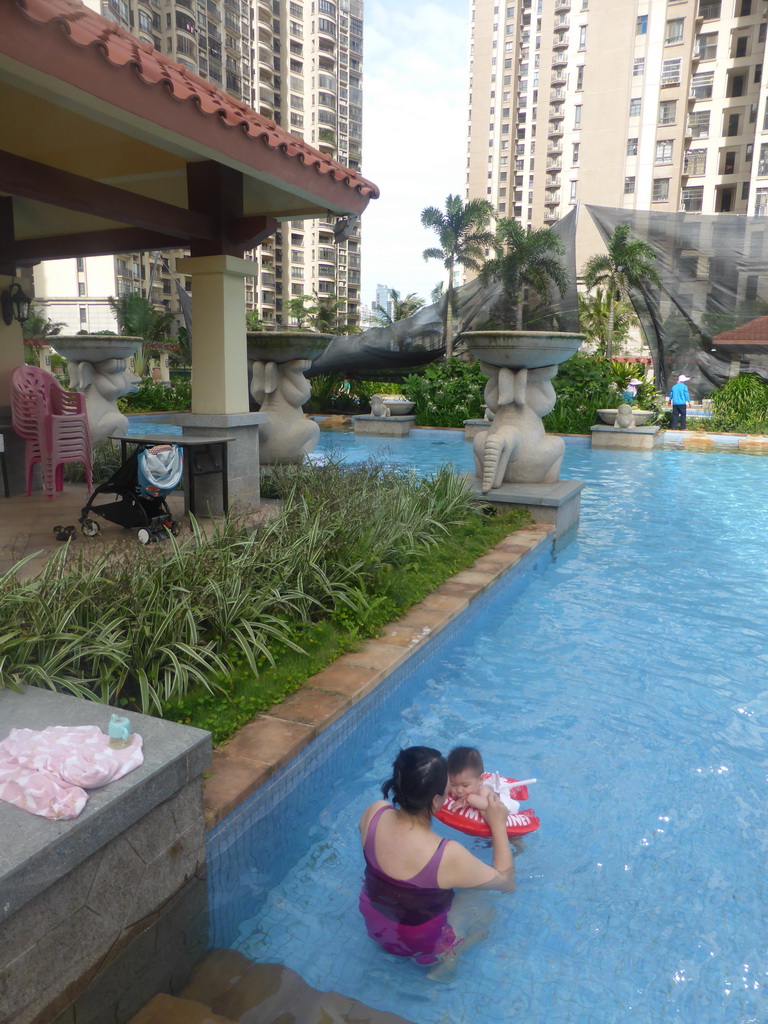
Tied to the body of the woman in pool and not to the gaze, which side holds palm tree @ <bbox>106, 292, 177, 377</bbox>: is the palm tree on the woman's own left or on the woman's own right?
on the woman's own left

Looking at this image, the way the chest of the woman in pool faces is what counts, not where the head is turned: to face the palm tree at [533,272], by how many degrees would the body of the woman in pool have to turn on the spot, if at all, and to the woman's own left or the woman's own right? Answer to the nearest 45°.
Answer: approximately 45° to the woman's own left

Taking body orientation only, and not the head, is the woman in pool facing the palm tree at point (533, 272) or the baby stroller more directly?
the palm tree

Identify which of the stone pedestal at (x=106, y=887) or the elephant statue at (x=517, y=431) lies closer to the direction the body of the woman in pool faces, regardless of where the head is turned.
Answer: the elephant statue

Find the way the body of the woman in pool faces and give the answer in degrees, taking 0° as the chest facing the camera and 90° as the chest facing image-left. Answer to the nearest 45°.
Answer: approximately 225°

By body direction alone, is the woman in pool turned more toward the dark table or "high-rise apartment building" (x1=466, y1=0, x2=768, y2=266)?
the high-rise apartment building

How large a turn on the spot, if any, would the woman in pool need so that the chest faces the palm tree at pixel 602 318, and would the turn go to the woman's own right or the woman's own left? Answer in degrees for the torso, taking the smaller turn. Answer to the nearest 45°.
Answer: approximately 45° to the woman's own left

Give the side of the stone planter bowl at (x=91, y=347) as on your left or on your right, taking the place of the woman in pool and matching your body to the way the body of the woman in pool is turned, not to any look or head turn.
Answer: on your left

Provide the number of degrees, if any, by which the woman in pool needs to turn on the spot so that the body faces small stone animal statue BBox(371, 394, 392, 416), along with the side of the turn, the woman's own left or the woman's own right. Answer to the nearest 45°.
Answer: approximately 45° to the woman's own left

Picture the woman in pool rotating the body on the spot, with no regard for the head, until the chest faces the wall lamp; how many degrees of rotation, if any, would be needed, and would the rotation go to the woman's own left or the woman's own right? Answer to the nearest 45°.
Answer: approximately 90° to the woman's own left
